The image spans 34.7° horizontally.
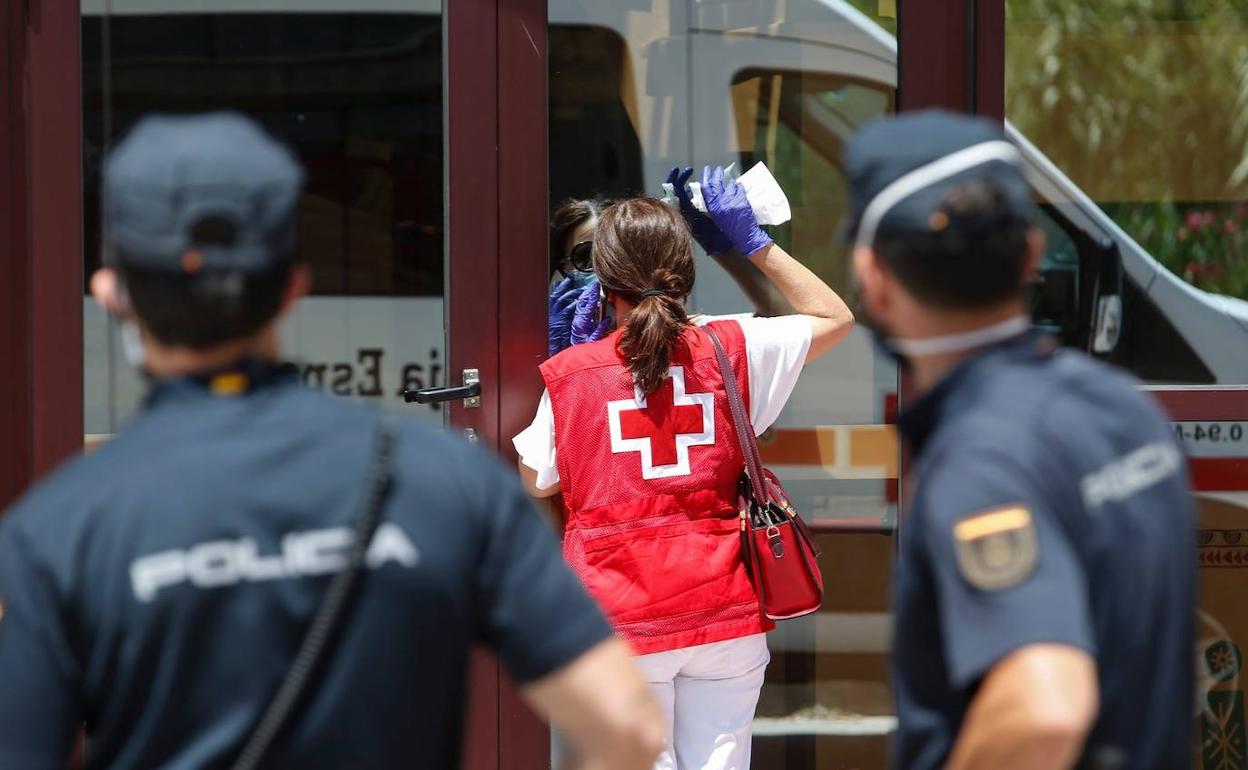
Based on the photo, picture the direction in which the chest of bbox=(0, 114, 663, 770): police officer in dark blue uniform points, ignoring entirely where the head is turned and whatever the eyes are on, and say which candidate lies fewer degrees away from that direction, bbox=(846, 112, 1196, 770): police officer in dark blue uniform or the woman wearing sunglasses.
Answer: the woman wearing sunglasses

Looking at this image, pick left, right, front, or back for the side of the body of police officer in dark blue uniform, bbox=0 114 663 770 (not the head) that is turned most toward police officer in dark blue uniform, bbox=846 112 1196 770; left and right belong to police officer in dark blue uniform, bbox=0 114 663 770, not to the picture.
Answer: right

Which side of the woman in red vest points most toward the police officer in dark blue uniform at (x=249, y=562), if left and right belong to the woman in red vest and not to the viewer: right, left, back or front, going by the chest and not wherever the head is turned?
back

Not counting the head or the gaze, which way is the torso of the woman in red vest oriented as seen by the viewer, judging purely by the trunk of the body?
away from the camera

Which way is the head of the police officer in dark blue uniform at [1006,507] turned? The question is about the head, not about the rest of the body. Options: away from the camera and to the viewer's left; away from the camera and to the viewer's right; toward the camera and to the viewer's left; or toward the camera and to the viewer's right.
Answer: away from the camera and to the viewer's left

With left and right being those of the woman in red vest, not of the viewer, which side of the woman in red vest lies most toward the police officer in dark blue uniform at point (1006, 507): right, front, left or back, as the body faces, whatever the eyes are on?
back

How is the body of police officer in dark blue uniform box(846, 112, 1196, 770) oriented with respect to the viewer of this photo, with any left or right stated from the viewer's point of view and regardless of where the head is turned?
facing away from the viewer and to the left of the viewer

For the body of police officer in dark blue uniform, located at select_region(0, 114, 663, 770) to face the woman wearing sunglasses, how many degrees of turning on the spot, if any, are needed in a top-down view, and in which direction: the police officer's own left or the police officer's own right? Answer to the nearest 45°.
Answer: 0° — they already face them

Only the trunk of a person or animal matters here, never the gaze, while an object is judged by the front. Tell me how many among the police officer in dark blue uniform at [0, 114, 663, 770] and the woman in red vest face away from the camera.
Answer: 2

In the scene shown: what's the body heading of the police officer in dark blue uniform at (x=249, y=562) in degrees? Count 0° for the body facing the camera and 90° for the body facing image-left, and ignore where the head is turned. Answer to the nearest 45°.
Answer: approximately 180°
